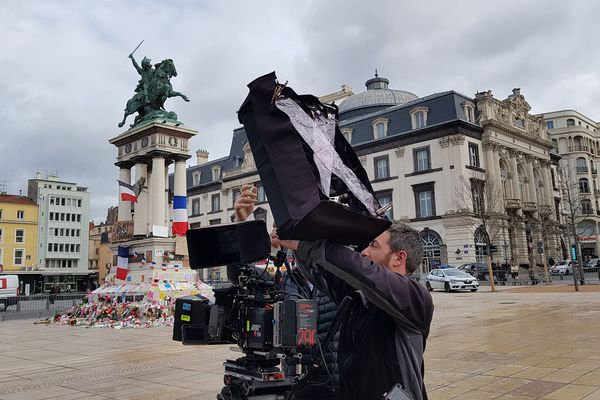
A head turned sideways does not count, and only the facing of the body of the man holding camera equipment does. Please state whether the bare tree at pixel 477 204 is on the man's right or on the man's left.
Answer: on the man's right

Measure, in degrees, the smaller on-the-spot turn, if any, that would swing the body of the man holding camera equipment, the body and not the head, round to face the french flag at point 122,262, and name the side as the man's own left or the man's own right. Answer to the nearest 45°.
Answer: approximately 45° to the man's own right

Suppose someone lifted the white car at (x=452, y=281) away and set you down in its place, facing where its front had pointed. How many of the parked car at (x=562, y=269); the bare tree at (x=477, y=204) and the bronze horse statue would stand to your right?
1

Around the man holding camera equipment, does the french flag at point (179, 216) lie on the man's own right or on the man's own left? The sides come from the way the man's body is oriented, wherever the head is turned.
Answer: on the man's own right

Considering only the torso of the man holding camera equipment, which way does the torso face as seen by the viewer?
to the viewer's left

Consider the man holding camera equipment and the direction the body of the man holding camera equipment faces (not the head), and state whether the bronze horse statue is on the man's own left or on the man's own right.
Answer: on the man's own right

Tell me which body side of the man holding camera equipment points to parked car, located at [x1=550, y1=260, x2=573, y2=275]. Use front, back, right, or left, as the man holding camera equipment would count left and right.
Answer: right

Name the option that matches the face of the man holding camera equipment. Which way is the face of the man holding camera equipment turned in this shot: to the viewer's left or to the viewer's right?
to the viewer's left

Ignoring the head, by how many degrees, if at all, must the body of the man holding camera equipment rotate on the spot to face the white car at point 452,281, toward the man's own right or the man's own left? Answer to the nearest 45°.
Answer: approximately 90° to the man's own right
